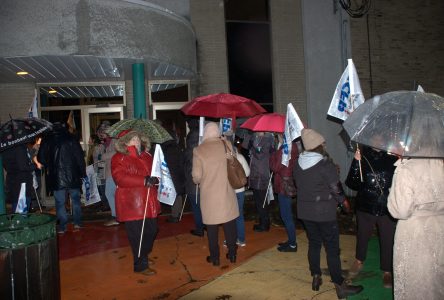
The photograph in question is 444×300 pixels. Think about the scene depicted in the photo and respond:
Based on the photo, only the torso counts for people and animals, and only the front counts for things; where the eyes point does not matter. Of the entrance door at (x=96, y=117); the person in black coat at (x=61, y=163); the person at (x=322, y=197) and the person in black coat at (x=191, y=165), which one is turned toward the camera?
the entrance door

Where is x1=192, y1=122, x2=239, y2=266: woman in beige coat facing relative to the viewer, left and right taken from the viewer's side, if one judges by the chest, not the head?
facing away from the viewer

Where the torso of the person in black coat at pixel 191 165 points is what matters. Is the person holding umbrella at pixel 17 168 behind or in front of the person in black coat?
in front

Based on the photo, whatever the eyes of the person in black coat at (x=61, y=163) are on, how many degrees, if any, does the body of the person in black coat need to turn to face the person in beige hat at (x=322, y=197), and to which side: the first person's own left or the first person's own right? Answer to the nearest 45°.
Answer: approximately 135° to the first person's own right

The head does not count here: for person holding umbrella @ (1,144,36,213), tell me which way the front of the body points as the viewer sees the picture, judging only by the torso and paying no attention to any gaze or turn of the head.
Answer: away from the camera

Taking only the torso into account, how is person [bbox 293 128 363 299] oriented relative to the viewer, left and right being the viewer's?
facing away from the viewer and to the right of the viewer

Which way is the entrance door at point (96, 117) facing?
toward the camera

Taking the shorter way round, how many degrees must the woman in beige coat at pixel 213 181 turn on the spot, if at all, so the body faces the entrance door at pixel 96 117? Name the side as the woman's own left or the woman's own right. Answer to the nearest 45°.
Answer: approximately 45° to the woman's own left

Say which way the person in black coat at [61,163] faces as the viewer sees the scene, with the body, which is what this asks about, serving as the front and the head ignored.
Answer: away from the camera

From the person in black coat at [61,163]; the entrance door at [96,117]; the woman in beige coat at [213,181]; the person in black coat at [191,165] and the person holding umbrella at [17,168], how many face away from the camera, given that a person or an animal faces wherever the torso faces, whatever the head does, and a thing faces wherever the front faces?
3

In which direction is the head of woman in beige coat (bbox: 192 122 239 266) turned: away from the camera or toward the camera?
away from the camera

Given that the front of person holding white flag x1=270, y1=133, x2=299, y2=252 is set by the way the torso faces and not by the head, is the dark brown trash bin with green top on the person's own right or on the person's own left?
on the person's own left
